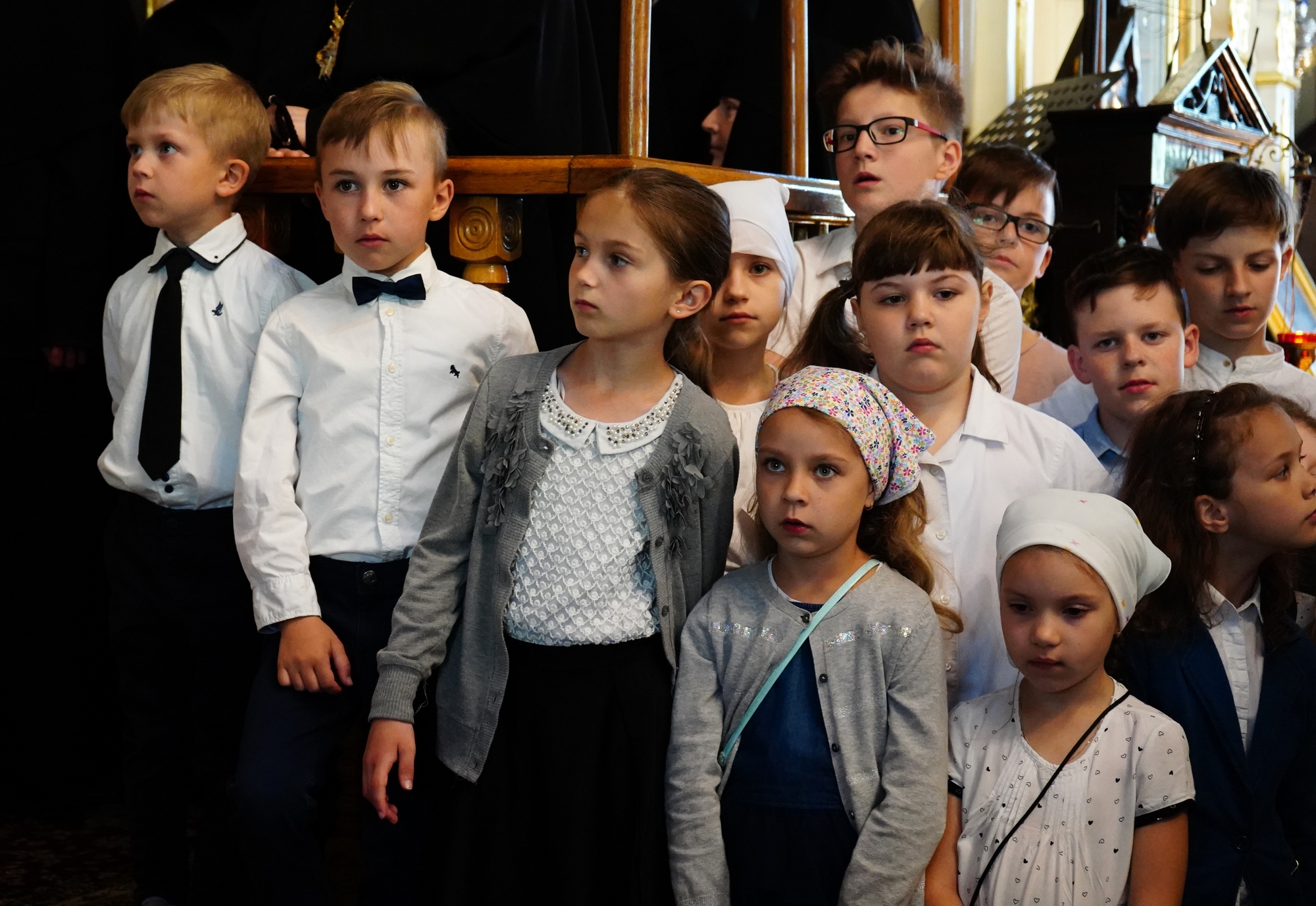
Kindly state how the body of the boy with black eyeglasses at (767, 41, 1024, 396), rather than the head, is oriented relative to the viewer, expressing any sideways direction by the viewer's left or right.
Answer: facing the viewer and to the left of the viewer

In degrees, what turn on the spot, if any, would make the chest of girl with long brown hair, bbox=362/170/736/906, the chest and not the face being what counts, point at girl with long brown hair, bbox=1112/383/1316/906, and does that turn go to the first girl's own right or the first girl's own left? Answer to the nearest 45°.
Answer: approximately 90° to the first girl's own left

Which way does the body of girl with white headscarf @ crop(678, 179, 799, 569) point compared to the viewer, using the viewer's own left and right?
facing the viewer

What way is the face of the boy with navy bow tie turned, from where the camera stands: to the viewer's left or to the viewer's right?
to the viewer's left

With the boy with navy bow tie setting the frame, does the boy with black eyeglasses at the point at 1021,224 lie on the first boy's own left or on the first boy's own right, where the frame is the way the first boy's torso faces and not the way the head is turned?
on the first boy's own left

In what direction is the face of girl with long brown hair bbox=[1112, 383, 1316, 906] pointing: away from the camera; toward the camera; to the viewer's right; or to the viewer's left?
to the viewer's right

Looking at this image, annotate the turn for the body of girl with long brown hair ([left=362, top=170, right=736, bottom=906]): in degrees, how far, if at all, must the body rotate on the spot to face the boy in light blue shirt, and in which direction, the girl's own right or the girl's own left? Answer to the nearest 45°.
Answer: approximately 135° to the girl's own left

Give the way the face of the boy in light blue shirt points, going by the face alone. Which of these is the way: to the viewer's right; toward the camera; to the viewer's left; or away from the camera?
toward the camera

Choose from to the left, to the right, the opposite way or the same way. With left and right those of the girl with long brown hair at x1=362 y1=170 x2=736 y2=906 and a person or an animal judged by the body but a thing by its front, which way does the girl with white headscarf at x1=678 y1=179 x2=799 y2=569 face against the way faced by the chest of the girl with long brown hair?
the same way

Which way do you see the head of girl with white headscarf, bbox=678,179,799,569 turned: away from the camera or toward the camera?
toward the camera

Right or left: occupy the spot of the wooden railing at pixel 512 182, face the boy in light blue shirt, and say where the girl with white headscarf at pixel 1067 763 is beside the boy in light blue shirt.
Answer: right

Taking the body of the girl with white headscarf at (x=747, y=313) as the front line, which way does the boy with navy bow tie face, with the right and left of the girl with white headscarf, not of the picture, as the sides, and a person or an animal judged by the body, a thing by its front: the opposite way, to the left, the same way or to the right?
the same way

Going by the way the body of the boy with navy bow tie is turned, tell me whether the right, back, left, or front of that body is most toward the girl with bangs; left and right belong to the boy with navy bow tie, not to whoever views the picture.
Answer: left
